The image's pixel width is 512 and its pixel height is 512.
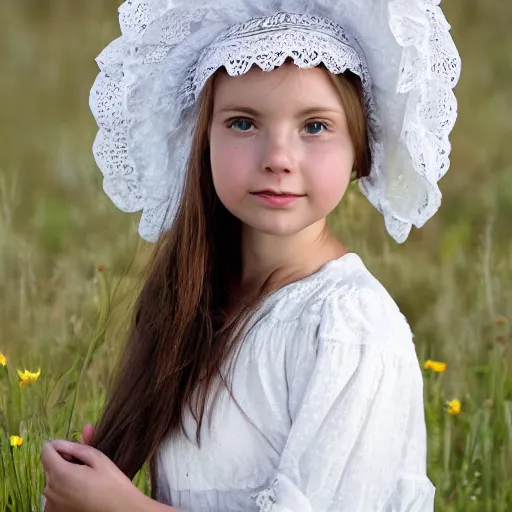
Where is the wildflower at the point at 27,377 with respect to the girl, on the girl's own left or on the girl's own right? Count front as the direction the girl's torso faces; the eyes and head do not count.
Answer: on the girl's own right

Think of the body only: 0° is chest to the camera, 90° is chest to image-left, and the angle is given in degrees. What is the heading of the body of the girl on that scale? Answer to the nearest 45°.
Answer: approximately 45°

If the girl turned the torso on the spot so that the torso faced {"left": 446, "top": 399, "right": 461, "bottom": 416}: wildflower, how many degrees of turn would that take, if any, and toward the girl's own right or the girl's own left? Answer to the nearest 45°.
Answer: approximately 180°

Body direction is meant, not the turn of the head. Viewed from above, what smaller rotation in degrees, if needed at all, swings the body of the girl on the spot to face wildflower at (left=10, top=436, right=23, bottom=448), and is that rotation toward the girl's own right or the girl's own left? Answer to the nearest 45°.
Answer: approximately 90° to the girl's own right
